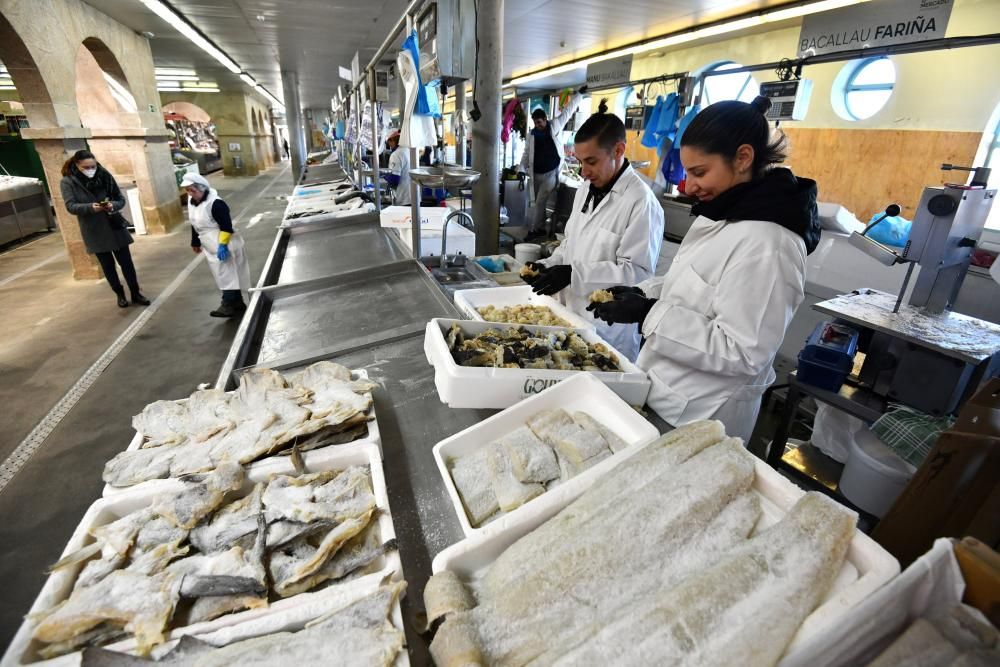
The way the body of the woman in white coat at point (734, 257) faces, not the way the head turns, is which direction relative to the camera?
to the viewer's left

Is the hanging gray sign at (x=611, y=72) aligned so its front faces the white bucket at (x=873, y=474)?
no

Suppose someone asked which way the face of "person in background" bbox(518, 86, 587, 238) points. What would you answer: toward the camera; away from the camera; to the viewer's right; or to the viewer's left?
toward the camera

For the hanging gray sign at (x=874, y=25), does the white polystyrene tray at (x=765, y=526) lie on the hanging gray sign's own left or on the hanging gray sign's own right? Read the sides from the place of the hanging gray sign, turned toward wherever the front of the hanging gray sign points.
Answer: on the hanging gray sign's own left

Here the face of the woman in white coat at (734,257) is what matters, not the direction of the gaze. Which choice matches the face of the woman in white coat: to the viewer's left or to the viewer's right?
to the viewer's left

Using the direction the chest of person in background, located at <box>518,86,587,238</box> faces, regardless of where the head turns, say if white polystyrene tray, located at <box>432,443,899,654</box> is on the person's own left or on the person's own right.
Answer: on the person's own left

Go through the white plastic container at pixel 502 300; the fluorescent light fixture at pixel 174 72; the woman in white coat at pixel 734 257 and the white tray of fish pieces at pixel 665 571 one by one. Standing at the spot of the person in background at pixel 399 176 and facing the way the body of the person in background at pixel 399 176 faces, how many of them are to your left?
3

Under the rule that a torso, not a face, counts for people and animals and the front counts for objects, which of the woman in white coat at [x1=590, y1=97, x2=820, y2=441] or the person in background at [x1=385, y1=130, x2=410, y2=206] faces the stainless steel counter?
the woman in white coat

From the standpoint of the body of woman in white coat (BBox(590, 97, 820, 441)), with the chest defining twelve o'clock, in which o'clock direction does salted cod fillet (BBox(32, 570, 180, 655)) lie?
The salted cod fillet is roughly at 10 o'clock from the woman in white coat.

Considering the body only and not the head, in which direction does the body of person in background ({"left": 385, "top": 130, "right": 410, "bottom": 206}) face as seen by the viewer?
to the viewer's left

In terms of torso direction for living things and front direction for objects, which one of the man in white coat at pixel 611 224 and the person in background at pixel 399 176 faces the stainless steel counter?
the man in white coat

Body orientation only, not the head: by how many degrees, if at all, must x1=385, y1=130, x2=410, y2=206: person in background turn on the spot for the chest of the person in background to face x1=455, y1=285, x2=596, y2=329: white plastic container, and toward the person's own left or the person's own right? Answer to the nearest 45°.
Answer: approximately 90° to the person's own left

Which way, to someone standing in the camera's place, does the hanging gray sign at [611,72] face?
facing the viewer and to the left of the viewer

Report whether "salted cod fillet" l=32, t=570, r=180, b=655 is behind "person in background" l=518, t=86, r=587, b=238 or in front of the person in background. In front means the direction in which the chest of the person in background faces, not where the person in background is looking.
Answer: in front

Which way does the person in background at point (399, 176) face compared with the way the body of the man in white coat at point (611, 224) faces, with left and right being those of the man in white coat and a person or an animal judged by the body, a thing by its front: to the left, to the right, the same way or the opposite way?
the same way

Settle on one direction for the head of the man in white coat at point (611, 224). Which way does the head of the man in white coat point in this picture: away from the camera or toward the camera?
toward the camera

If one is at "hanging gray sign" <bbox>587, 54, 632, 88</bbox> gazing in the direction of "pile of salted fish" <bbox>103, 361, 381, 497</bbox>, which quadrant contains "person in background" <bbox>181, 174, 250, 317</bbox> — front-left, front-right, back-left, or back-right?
front-right
